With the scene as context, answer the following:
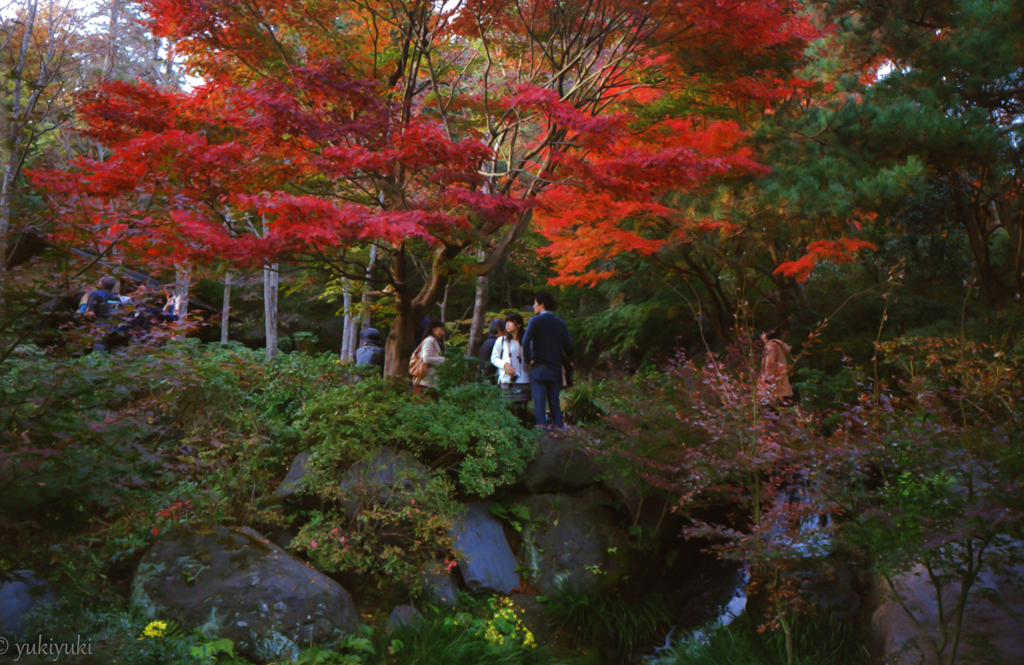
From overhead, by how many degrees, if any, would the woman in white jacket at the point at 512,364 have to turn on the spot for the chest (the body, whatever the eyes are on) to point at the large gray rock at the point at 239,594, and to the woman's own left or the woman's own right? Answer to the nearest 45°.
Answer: approximately 45° to the woman's own right

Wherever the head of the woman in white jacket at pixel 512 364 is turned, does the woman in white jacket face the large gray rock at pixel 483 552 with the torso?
yes

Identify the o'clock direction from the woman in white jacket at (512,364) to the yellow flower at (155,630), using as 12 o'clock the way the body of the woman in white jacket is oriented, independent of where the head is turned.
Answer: The yellow flower is roughly at 1 o'clock from the woman in white jacket.

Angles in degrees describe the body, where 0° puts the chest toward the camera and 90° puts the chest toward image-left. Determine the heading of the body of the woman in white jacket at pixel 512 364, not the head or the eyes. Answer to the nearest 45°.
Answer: approximately 0°

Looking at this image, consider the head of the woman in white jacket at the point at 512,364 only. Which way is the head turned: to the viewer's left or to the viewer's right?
to the viewer's left

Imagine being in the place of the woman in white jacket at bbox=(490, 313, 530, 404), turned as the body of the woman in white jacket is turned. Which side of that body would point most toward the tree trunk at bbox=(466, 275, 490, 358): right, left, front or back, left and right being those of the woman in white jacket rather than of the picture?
back

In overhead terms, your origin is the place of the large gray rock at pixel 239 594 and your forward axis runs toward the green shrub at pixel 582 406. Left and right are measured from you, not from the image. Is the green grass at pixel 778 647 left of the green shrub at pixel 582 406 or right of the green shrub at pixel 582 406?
right

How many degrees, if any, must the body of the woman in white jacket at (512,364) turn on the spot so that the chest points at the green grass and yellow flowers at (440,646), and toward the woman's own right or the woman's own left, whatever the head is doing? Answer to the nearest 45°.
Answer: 0° — they already face it

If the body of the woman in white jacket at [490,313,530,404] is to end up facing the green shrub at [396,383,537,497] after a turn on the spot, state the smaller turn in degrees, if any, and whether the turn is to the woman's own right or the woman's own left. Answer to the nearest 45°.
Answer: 0° — they already face it

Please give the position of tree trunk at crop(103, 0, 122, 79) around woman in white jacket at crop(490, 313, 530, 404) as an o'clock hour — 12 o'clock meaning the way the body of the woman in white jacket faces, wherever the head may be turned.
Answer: The tree trunk is roughly at 4 o'clock from the woman in white jacket.

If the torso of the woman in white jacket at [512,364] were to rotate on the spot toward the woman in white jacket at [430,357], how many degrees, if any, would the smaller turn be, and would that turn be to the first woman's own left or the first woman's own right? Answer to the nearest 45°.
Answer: approximately 90° to the first woman's own right
